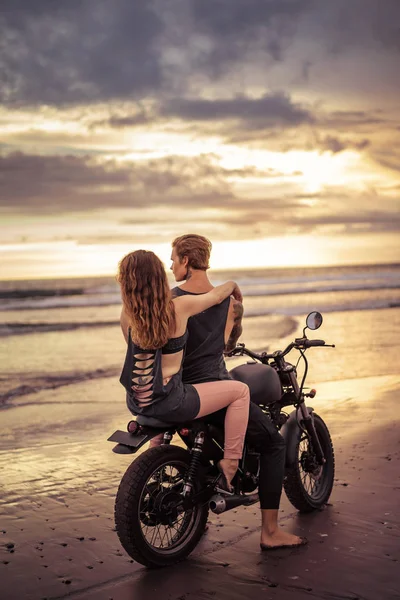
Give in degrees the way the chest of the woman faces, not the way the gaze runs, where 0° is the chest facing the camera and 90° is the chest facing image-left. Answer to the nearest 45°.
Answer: approximately 225°

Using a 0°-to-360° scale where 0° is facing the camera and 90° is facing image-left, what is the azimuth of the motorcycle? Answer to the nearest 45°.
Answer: approximately 225°

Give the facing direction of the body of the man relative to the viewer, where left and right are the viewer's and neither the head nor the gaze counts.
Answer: facing away from the viewer and to the right of the viewer

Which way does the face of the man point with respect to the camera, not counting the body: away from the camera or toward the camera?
away from the camera

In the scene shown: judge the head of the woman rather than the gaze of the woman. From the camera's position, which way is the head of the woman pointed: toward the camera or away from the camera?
away from the camera
